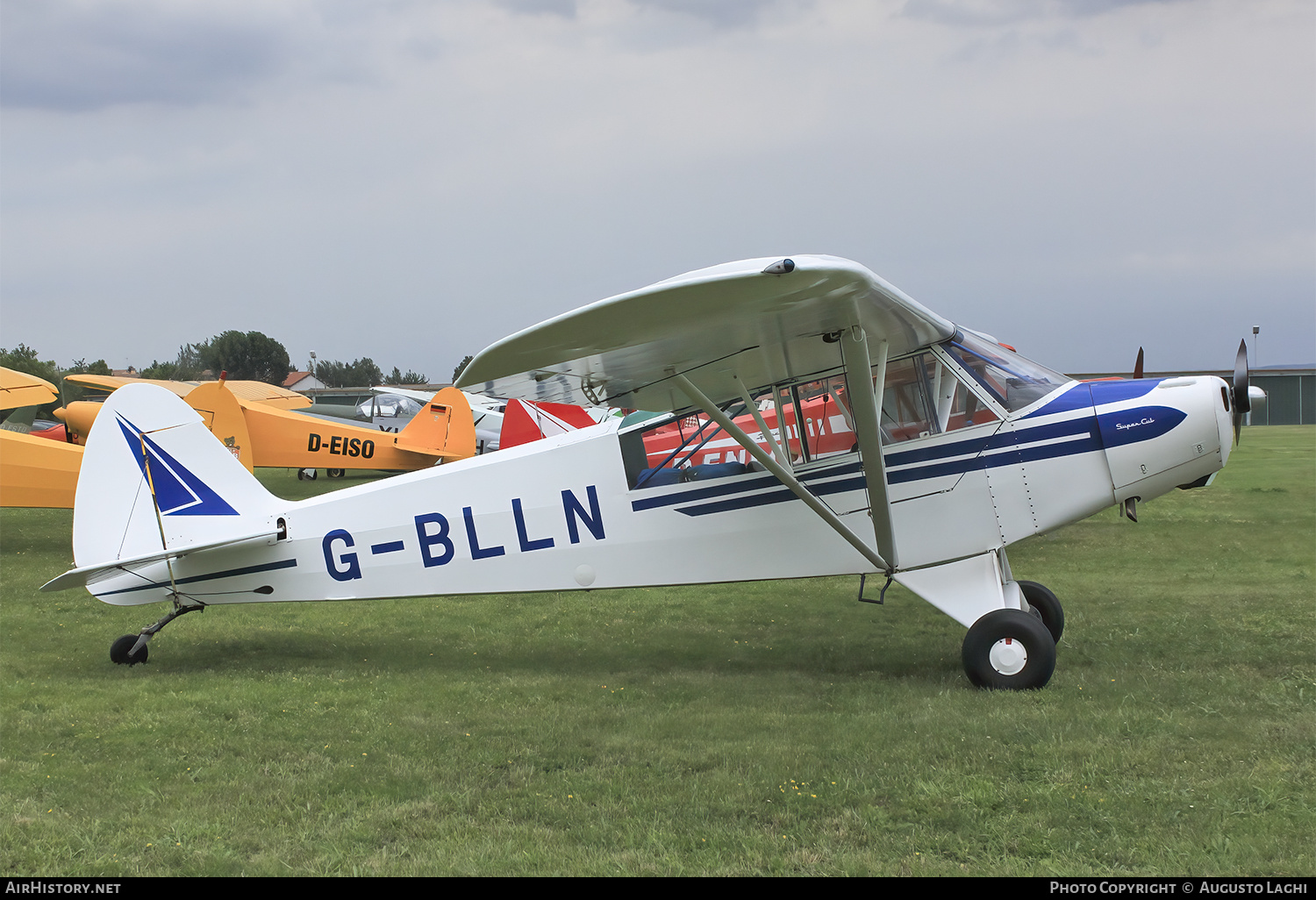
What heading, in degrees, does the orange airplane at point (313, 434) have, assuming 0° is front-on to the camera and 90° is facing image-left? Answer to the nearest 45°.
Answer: approximately 45°

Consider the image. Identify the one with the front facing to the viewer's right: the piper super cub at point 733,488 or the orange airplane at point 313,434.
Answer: the piper super cub

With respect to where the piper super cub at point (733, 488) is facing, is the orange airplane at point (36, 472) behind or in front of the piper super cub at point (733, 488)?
behind

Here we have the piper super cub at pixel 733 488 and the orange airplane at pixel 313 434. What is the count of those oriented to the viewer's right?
1

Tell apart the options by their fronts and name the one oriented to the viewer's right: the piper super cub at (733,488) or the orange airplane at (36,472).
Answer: the piper super cub

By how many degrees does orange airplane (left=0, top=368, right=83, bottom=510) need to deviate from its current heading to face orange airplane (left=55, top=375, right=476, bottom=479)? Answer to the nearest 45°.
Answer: approximately 180°

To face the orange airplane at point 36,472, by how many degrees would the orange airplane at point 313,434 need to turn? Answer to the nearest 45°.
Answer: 0° — it already faces it

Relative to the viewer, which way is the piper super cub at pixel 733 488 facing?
to the viewer's right
